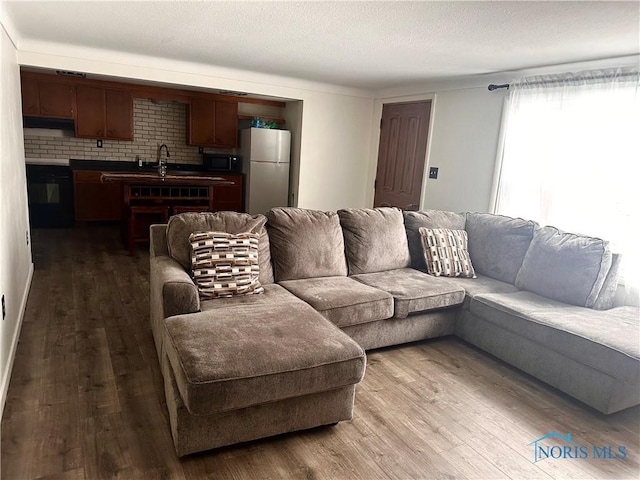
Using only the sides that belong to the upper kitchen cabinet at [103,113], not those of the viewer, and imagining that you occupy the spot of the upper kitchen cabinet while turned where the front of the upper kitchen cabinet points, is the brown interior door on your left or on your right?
on your left

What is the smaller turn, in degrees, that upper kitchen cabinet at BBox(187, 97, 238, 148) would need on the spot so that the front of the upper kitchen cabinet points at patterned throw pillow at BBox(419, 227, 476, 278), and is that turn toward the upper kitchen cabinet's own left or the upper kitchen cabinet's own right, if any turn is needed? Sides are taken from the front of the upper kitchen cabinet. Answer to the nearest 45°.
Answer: approximately 45° to the upper kitchen cabinet's own left

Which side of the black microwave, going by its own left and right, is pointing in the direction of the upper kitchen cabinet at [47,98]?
right

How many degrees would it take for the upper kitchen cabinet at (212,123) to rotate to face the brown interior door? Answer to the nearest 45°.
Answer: approximately 45° to its left

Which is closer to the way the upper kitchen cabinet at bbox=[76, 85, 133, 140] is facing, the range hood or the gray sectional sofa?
the gray sectional sofa

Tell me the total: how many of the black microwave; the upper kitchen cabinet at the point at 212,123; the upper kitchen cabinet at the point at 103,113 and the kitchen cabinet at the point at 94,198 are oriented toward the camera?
4

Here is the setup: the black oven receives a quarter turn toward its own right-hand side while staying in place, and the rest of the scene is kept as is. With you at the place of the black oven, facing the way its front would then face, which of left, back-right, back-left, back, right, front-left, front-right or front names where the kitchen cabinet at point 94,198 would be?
back

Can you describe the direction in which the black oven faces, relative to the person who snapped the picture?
facing the viewer

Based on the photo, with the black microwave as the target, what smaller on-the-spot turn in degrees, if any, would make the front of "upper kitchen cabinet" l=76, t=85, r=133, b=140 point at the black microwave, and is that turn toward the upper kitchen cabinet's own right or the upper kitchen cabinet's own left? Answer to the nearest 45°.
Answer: approximately 90° to the upper kitchen cabinet's own left

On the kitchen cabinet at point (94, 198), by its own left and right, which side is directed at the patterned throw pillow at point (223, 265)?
front

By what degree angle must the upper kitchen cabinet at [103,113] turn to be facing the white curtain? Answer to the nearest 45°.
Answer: approximately 45° to its left

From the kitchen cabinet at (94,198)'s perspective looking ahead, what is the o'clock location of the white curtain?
The white curtain is roughly at 11 o'clock from the kitchen cabinet.

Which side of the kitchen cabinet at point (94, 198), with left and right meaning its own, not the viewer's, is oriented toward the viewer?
front

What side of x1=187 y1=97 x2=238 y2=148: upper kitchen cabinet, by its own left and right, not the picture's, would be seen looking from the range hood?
right

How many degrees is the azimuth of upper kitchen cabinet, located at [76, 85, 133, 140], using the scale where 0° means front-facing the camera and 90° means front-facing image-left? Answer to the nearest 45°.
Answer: approximately 0°

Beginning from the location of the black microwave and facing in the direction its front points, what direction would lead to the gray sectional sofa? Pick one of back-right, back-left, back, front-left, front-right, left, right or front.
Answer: front

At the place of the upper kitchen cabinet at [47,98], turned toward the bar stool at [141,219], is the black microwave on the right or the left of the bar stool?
left

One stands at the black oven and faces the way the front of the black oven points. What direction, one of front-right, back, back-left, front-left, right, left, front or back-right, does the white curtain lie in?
front-left
